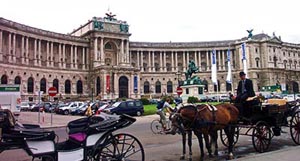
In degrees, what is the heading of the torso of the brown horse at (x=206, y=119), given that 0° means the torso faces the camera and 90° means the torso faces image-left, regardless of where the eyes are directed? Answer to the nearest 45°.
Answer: approximately 90°

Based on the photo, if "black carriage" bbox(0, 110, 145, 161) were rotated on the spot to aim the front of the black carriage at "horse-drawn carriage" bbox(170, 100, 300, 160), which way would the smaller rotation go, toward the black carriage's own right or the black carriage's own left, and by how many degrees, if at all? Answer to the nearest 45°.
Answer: approximately 180°

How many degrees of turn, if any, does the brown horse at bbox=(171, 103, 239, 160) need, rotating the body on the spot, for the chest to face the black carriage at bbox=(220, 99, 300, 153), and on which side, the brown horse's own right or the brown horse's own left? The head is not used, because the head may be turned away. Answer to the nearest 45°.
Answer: approximately 135° to the brown horse's own right

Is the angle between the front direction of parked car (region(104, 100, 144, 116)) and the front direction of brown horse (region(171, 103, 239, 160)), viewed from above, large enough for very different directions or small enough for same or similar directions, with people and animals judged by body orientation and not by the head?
same or similar directions

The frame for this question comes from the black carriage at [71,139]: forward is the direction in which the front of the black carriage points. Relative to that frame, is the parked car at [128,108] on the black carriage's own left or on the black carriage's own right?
on the black carriage's own right

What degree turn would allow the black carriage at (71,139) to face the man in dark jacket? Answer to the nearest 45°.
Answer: approximately 180°

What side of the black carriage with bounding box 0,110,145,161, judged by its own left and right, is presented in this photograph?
left

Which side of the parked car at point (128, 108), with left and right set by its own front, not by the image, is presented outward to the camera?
left

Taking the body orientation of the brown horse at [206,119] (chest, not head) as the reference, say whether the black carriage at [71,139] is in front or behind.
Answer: in front

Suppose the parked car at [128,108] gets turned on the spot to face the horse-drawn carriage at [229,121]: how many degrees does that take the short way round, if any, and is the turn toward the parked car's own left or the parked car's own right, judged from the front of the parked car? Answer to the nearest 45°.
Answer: approximately 90° to the parked car's own left
